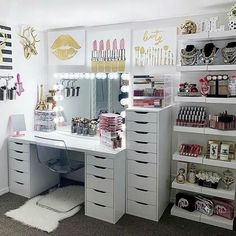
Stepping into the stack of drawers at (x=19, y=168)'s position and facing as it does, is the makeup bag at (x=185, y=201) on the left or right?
on its left

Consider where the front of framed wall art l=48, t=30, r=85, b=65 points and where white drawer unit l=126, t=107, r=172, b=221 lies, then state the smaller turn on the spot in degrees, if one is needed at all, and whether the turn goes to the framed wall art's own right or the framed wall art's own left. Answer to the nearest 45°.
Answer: approximately 45° to the framed wall art's own left

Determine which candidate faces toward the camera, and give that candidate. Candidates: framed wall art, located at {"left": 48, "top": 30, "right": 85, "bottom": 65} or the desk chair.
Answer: the framed wall art

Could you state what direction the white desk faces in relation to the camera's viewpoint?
facing the viewer and to the left of the viewer

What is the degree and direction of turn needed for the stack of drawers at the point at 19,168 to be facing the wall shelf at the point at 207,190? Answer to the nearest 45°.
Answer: approximately 90° to its left

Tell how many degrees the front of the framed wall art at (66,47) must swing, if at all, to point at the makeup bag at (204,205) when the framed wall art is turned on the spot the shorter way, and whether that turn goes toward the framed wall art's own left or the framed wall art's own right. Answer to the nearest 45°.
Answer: approximately 45° to the framed wall art's own left

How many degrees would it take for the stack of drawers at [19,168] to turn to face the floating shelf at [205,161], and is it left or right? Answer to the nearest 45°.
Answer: approximately 90° to its left

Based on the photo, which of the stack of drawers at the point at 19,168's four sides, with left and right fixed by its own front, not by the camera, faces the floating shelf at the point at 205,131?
left

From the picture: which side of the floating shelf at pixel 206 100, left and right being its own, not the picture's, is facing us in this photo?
front

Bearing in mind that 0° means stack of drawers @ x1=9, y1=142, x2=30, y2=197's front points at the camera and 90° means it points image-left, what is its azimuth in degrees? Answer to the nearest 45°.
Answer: approximately 45°

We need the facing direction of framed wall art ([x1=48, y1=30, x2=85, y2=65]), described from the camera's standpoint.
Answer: facing the viewer
